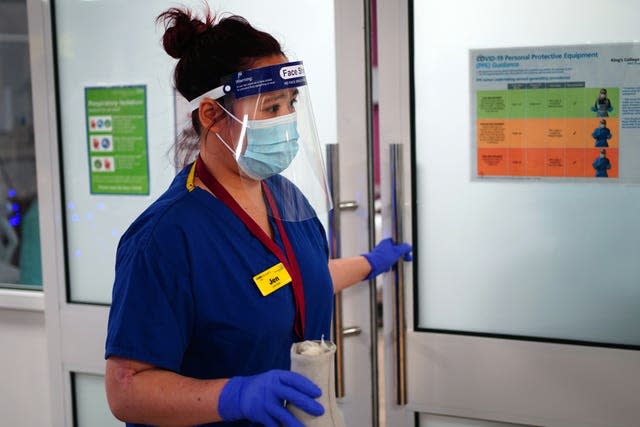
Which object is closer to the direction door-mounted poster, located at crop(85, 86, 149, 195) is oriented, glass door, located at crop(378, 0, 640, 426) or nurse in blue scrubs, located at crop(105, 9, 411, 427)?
the nurse in blue scrubs

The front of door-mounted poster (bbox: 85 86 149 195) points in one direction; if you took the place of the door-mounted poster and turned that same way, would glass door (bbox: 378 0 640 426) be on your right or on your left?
on your left

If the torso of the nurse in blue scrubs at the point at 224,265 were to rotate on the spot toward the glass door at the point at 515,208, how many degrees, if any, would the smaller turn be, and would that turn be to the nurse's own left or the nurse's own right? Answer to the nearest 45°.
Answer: approximately 90° to the nurse's own left

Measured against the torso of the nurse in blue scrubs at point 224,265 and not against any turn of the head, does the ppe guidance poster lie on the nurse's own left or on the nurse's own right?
on the nurse's own left

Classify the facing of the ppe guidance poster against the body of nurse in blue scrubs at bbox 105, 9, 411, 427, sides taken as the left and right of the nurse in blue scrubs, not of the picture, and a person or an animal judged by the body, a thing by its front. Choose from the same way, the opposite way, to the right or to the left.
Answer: to the right

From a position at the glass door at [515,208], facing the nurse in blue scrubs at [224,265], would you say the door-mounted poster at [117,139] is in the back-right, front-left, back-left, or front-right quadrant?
front-right

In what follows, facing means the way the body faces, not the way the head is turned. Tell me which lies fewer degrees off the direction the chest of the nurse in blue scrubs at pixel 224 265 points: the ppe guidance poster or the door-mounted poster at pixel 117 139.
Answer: the ppe guidance poster

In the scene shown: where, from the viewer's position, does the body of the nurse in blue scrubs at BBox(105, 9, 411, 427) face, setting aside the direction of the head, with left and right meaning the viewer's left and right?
facing the viewer and to the right of the viewer

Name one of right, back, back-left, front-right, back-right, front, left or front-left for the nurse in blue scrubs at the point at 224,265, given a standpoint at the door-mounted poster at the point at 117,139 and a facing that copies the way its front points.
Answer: front

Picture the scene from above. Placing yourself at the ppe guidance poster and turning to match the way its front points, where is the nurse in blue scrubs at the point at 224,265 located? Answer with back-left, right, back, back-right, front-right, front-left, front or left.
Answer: front-right

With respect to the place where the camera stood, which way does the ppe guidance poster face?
facing the viewer

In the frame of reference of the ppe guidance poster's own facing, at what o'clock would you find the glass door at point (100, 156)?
The glass door is roughly at 3 o'clock from the ppe guidance poster.

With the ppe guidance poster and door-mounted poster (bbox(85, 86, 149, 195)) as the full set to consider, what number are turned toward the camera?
2

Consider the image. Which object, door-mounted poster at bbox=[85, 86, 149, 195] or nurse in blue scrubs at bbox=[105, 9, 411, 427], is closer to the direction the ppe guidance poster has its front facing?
the nurse in blue scrubs

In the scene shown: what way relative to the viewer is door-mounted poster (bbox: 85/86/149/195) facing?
toward the camera
